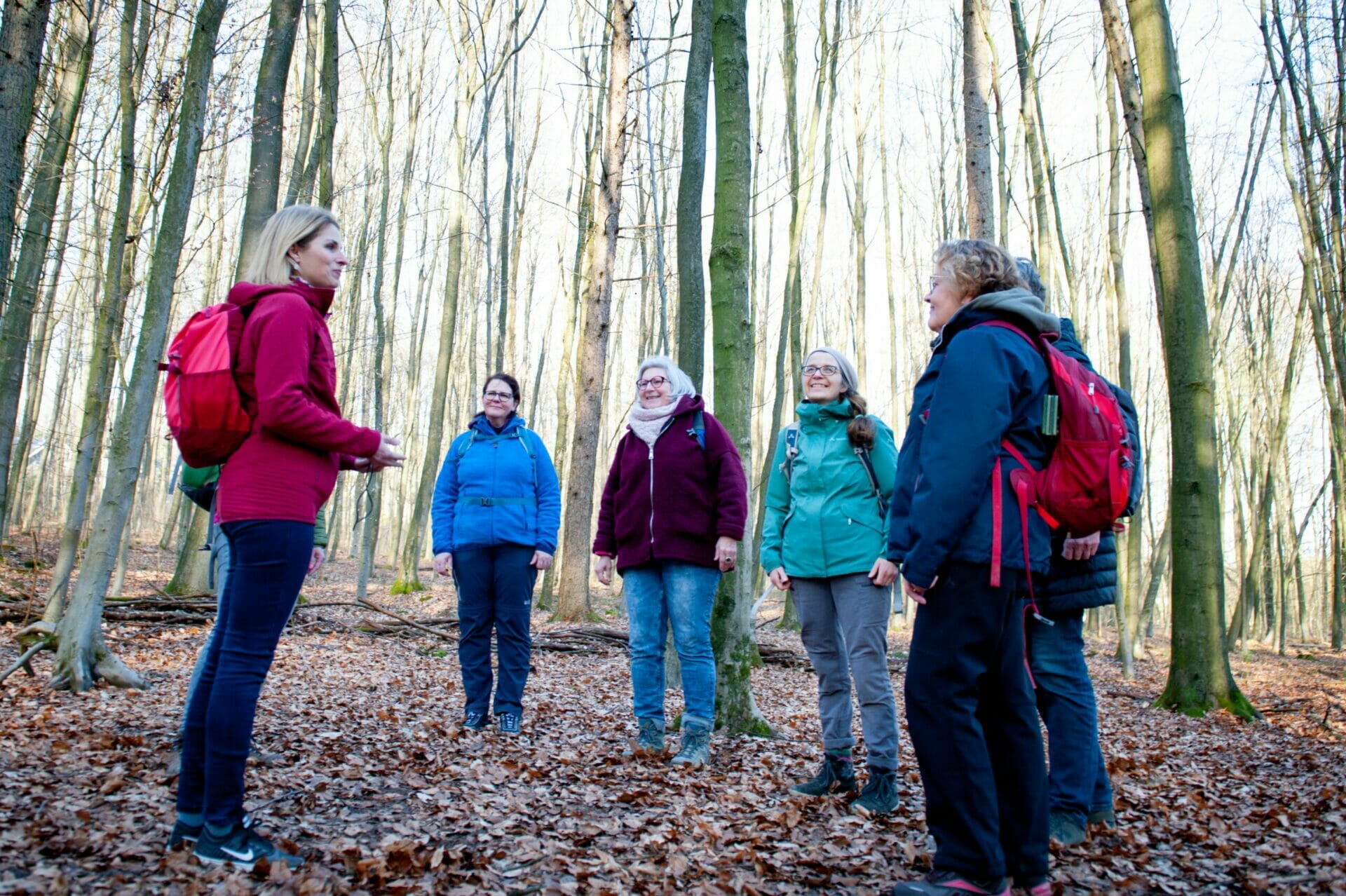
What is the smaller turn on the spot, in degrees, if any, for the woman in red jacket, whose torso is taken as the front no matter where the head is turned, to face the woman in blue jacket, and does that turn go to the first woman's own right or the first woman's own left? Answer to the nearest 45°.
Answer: approximately 45° to the first woman's own left

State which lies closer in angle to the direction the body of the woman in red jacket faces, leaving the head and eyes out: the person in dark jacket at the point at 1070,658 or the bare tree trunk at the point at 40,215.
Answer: the person in dark jacket

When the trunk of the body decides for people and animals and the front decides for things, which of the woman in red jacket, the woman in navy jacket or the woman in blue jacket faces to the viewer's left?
the woman in navy jacket

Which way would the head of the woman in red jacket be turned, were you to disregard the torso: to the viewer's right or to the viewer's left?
to the viewer's right

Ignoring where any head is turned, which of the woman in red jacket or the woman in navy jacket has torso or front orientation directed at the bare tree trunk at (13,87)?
the woman in navy jacket

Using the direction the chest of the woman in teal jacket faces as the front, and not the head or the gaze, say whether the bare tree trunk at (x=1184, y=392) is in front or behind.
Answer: behind

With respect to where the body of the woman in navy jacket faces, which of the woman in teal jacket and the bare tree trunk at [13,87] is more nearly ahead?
the bare tree trunk

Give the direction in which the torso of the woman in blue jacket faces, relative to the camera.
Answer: toward the camera

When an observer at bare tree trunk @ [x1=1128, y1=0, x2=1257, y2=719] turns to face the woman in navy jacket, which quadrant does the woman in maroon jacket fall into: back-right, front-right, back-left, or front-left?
front-right

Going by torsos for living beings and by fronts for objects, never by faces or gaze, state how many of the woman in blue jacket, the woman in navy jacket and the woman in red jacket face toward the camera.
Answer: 1

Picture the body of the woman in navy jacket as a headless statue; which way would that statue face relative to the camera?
to the viewer's left

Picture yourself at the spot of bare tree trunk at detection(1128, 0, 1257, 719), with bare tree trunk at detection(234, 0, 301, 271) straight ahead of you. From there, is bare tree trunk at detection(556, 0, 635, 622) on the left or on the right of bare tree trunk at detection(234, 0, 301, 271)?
right

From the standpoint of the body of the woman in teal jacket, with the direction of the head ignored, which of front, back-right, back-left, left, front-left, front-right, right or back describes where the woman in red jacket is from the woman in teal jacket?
front

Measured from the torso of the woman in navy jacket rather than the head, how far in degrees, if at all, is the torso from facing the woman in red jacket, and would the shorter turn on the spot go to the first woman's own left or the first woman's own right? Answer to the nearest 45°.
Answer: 0° — they already face them

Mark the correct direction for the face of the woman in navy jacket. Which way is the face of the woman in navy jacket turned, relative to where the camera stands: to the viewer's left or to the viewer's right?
to the viewer's left

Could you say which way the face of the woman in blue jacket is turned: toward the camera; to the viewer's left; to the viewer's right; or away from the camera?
toward the camera

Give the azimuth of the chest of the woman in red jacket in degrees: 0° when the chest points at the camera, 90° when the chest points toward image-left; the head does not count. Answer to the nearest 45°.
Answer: approximately 270°
